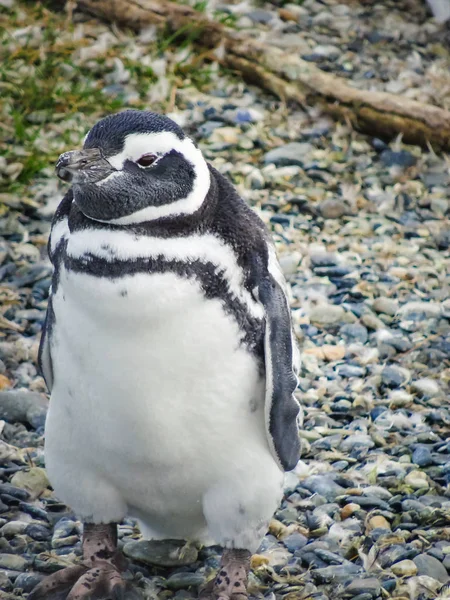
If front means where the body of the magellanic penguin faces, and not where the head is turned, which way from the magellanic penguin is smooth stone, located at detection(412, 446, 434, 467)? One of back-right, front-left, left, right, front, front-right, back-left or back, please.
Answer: back

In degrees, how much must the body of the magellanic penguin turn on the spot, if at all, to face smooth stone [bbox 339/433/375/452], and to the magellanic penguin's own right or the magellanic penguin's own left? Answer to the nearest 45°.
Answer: approximately 180°

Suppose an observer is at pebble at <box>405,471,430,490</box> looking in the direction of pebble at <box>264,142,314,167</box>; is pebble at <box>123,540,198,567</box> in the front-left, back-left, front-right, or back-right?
back-left

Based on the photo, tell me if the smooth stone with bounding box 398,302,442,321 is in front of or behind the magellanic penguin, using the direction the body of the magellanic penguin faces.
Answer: behind

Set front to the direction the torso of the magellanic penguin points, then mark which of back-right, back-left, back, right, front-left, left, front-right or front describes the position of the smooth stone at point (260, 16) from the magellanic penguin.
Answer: back-right

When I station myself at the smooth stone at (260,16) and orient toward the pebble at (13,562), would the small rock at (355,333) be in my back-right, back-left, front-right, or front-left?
front-left

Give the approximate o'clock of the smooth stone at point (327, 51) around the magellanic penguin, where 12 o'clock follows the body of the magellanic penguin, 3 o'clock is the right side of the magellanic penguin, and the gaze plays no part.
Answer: The smooth stone is roughly at 5 o'clock from the magellanic penguin.

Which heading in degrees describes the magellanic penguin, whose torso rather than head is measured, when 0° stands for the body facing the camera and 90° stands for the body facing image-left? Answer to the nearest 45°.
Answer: approximately 45°

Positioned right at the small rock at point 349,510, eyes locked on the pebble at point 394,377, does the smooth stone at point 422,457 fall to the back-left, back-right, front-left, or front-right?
front-right

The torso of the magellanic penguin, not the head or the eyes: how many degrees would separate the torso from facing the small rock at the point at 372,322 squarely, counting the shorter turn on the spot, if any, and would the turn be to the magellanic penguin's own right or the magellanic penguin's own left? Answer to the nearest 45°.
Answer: approximately 180°

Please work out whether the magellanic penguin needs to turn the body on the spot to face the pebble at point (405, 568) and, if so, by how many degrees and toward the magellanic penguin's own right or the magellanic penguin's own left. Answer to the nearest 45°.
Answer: approximately 135° to the magellanic penguin's own left
